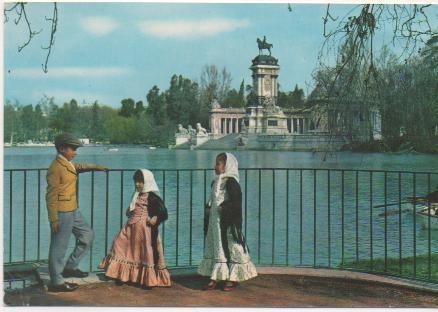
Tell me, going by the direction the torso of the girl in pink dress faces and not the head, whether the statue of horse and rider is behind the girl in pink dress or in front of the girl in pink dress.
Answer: behind

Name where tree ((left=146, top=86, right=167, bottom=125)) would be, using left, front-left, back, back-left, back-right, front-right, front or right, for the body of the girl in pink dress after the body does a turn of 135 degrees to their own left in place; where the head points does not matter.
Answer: left

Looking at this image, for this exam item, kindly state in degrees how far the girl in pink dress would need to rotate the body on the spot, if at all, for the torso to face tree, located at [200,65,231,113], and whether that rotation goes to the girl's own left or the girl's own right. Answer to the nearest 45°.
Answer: approximately 135° to the girl's own right

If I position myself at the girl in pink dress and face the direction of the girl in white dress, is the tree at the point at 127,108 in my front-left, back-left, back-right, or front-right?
back-left

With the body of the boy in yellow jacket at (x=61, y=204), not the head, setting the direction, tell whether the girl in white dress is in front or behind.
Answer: in front

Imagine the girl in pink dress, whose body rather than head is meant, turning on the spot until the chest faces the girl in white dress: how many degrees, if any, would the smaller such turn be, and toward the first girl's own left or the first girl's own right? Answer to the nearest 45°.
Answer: approximately 135° to the first girl's own left

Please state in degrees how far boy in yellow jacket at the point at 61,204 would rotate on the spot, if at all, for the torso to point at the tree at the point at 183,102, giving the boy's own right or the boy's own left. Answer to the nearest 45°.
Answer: approximately 90° to the boy's own left

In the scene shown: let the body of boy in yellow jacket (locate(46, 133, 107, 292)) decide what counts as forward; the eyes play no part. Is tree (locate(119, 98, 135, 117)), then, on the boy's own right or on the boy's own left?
on the boy's own left

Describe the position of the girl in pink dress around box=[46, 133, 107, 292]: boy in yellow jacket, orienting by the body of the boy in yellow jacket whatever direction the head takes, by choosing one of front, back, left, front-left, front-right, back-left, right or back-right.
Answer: front

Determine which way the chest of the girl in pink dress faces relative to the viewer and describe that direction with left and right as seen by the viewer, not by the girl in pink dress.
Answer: facing the viewer and to the left of the viewer

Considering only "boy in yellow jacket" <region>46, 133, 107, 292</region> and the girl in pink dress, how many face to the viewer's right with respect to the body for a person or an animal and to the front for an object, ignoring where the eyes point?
1

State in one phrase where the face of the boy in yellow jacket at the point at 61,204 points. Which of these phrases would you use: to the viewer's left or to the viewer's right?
to the viewer's right

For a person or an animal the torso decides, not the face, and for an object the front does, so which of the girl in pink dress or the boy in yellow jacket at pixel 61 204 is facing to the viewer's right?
the boy in yellow jacket

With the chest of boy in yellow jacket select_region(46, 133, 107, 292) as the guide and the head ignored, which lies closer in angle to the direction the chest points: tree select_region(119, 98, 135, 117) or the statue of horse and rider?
the statue of horse and rider

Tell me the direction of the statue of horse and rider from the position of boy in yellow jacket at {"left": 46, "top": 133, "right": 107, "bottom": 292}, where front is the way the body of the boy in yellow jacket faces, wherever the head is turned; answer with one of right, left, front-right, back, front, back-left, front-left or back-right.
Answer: front-left

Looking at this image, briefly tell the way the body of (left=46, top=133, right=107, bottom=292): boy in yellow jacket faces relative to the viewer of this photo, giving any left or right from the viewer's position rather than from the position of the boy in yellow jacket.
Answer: facing to the right of the viewer

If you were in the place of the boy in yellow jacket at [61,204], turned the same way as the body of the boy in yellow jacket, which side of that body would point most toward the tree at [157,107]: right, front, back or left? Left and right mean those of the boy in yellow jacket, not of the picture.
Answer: left
